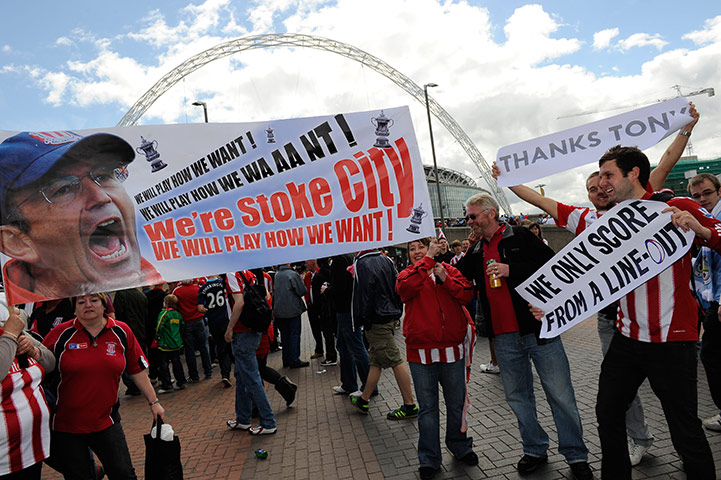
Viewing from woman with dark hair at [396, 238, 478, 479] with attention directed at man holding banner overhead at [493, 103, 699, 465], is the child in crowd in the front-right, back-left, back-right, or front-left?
back-left

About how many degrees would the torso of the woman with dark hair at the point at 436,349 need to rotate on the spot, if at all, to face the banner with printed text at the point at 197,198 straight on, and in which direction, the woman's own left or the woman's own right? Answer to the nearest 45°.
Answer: approximately 45° to the woman's own right

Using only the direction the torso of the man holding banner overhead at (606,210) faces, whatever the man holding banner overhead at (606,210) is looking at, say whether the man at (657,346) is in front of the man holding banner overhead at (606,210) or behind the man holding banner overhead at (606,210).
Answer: in front

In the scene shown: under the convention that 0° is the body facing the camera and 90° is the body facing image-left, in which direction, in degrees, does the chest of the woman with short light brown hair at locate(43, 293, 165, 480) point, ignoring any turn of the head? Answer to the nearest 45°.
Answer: approximately 0°

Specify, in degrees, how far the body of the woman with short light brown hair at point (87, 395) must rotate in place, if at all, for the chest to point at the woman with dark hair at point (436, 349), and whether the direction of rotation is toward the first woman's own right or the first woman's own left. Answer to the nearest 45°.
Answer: approximately 90° to the first woman's own left

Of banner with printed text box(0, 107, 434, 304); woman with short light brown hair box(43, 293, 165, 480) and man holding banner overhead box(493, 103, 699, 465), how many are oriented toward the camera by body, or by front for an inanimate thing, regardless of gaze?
3

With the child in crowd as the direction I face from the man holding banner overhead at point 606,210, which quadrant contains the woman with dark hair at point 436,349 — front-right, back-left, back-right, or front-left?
front-left

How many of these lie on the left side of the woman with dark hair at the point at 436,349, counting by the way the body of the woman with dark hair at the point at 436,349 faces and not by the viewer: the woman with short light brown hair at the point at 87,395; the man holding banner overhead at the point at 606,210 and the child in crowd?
1

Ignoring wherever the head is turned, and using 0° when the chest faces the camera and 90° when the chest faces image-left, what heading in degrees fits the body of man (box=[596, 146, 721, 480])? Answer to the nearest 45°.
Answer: approximately 45°

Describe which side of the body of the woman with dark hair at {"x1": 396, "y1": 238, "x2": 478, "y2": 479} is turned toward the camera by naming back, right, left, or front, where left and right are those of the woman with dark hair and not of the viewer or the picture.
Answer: front

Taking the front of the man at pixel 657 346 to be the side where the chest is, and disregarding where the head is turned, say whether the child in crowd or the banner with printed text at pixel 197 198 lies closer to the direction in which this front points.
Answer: the banner with printed text

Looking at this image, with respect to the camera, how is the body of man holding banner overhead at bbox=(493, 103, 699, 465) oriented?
toward the camera

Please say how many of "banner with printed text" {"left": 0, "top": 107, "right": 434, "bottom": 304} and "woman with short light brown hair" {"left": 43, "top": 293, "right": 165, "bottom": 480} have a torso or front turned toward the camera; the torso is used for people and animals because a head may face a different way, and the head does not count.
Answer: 2
